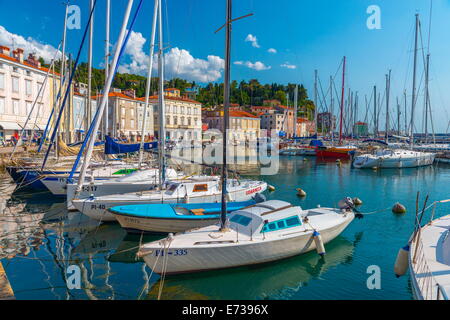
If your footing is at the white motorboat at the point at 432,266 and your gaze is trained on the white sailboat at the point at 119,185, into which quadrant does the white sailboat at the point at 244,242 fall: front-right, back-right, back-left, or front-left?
front-left

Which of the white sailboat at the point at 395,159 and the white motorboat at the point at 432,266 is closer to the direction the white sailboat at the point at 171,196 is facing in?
the white motorboat
